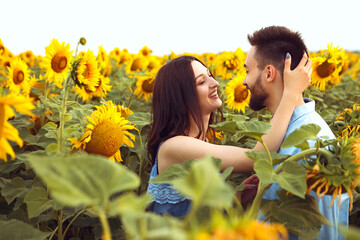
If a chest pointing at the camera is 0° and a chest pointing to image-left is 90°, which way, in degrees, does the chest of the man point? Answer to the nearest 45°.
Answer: approximately 90°

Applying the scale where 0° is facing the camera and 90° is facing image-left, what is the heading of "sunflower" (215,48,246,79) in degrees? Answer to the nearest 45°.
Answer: approximately 0°

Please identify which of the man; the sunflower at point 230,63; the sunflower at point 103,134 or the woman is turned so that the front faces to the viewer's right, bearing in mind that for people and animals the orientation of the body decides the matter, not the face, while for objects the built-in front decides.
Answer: the woman

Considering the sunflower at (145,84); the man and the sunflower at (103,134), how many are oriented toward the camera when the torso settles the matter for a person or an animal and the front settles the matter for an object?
2

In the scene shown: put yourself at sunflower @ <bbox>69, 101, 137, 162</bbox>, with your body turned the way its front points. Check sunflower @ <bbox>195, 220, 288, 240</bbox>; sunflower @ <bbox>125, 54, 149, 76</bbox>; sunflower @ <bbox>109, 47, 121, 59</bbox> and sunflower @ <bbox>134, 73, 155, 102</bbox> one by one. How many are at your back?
3

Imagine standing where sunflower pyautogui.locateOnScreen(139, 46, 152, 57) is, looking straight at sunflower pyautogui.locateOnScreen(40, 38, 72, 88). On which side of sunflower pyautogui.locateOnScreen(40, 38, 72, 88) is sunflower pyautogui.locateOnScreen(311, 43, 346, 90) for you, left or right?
left

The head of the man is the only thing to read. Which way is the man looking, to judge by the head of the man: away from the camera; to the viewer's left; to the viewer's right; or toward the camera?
to the viewer's left

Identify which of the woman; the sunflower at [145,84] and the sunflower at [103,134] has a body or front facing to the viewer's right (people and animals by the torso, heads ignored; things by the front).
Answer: the woman

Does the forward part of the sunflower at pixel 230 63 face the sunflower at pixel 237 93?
yes

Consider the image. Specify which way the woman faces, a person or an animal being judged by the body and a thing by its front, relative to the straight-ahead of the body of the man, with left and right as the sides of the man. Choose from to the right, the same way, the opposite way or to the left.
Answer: the opposite way

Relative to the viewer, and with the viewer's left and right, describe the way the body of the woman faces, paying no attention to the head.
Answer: facing to the right of the viewer

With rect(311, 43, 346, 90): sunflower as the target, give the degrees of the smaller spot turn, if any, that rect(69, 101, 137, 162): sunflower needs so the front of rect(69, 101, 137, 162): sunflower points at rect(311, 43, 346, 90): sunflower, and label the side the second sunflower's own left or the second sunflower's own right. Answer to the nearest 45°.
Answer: approximately 135° to the second sunflower's own left

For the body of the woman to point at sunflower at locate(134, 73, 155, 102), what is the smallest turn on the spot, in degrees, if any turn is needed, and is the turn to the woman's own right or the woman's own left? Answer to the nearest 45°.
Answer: approximately 90° to the woman's own left
